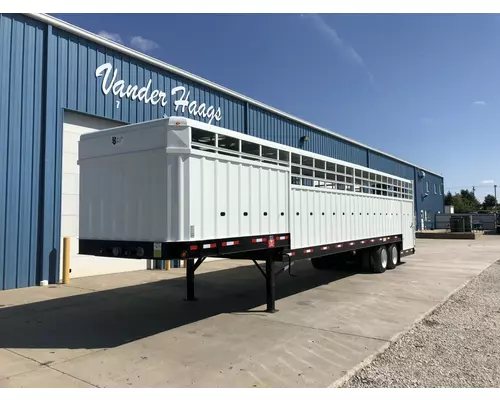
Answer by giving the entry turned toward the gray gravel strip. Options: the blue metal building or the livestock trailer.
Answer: the blue metal building

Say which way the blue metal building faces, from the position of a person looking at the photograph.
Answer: facing the viewer and to the right of the viewer

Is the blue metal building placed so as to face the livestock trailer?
yes

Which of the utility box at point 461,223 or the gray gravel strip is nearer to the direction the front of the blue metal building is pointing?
the gray gravel strip

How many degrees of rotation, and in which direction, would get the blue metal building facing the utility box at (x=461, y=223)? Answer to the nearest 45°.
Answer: approximately 90° to its left

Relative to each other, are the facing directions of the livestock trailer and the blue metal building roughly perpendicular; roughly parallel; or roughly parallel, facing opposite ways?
roughly perpendicular

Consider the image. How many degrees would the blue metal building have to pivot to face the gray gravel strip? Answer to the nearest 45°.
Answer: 0° — it already faces it
